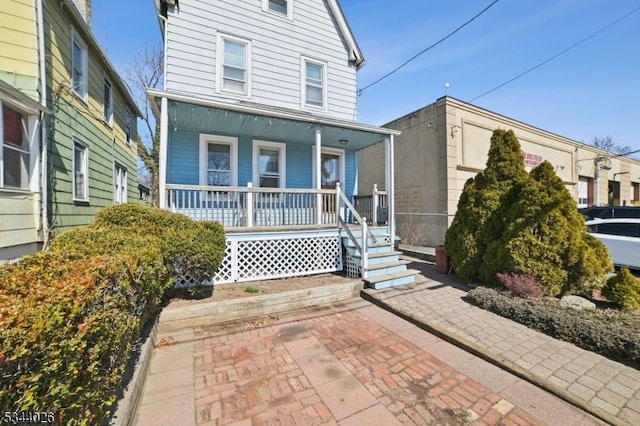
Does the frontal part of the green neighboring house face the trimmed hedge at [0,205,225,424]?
yes

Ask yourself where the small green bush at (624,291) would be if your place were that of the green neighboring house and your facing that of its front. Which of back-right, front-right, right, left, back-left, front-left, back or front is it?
front-left

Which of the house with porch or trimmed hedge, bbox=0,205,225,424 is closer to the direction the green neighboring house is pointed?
the trimmed hedge

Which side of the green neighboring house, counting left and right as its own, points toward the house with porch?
left

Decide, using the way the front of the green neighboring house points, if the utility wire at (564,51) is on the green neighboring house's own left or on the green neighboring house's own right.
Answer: on the green neighboring house's own left

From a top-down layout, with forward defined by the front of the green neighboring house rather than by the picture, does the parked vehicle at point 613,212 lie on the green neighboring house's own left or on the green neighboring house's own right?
on the green neighboring house's own left

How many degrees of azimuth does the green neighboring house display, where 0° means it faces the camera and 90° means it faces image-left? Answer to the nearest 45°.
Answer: approximately 0°

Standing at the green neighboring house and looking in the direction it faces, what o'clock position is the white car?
The white car is roughly at 10 o'clock from the green neighboring house.

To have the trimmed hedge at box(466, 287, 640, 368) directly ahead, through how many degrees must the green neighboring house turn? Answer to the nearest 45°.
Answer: approximately 45° to its left

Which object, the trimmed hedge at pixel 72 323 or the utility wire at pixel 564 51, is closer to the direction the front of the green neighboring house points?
the trimmed hedge

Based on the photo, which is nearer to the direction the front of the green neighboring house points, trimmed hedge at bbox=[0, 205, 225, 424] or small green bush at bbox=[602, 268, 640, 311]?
the trimmed hedge

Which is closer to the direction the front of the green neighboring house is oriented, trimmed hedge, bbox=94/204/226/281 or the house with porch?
the trimmed hedge
